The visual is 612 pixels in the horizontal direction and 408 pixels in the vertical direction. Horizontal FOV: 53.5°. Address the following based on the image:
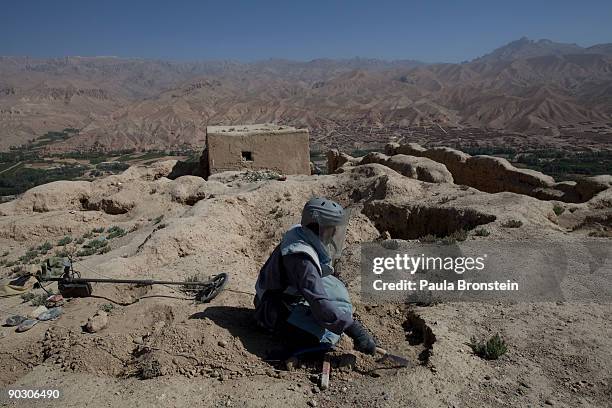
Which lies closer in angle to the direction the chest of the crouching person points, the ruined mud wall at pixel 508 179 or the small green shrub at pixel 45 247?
the ruined mud wall

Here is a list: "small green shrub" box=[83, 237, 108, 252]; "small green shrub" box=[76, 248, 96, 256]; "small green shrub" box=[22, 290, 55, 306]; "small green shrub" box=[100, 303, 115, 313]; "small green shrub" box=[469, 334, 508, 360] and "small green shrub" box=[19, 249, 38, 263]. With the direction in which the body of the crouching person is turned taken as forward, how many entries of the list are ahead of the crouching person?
1

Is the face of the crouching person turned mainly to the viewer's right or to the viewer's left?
to the viewer's right

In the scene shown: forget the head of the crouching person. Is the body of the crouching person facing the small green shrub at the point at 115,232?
no

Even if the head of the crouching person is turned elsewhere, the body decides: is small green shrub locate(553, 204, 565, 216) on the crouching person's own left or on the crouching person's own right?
on the crouching person's own left

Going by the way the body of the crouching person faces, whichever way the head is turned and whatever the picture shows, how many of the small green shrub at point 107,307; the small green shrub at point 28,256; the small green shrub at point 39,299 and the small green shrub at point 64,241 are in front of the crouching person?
0

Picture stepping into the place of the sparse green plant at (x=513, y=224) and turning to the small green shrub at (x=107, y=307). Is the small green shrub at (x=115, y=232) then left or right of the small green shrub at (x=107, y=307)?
right

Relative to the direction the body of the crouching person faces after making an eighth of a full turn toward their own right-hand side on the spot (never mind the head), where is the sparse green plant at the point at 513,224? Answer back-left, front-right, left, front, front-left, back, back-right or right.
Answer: left

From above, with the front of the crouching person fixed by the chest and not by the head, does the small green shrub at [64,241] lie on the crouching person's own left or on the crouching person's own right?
on the crouching person's own left

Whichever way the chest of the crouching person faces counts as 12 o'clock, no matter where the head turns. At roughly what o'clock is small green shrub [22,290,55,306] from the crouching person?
The small green shrub is roughly at 7 o'clock from the crouching person.

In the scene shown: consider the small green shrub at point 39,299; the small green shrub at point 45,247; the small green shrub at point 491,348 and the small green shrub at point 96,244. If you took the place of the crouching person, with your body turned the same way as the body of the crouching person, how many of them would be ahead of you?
1

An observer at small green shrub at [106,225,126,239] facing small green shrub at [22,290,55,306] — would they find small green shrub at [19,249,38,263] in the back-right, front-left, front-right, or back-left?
front-right

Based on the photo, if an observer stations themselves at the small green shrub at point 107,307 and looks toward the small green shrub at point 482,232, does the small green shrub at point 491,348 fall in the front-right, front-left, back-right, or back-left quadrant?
front-right

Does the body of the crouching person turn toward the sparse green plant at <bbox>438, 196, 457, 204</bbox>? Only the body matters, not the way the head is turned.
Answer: no

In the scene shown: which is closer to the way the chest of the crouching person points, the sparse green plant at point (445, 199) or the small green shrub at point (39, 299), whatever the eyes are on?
the sparse green plant

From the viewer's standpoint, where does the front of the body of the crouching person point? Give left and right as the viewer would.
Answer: facing to the right of the viewer

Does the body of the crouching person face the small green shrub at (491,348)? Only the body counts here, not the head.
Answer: yes

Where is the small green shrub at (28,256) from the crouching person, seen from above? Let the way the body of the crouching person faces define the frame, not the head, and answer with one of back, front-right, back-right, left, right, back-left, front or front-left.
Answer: back-left

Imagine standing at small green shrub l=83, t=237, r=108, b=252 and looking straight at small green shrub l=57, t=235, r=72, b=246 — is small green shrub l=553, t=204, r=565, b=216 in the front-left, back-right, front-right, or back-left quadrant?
back-right
